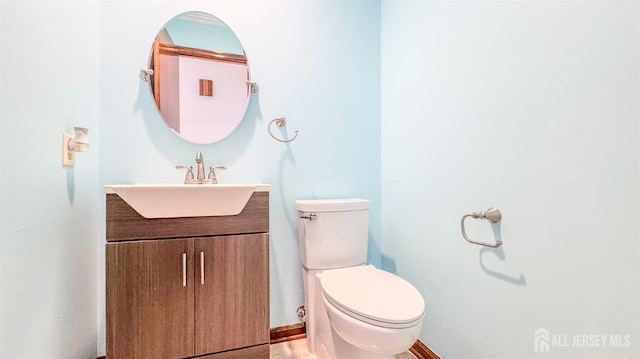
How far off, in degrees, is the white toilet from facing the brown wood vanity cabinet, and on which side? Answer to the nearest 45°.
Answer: approximately 90° to its right

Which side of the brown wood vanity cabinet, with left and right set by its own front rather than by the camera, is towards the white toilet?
left

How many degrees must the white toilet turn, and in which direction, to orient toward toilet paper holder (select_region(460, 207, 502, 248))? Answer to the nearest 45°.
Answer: approximately 45° to its left

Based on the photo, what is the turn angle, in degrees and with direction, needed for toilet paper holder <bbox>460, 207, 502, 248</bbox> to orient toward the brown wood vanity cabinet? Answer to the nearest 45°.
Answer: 0° — it already faces it

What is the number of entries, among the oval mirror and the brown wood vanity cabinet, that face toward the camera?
2

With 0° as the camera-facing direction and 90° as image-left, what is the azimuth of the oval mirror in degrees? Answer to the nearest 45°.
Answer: approximately 0°

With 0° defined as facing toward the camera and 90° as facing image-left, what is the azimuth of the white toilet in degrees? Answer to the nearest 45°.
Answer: approximately 315°
